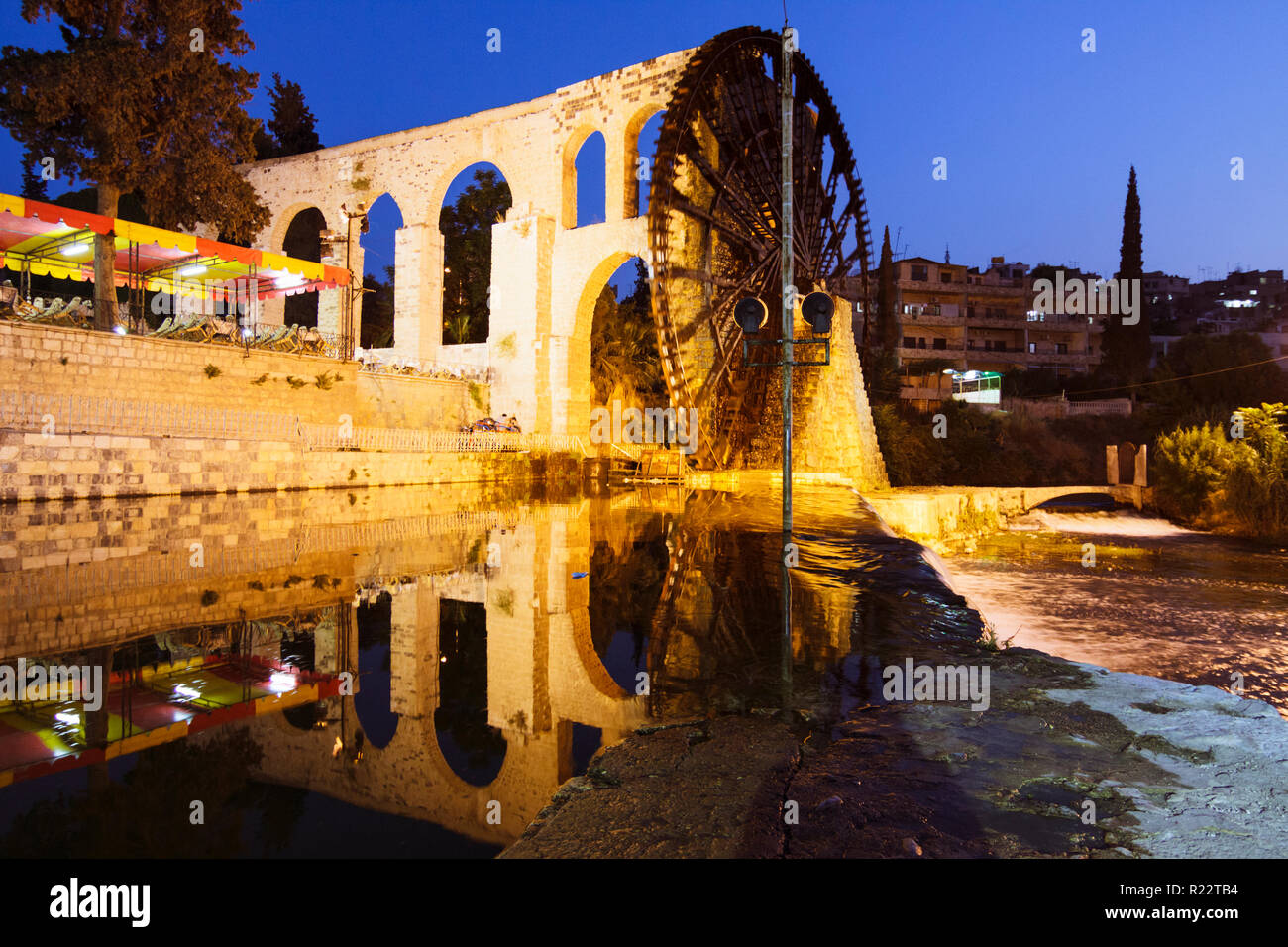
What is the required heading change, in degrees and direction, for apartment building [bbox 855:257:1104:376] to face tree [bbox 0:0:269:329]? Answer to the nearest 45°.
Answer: approximately 45° to its right

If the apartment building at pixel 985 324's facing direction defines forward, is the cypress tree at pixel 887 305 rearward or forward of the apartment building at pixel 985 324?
forward

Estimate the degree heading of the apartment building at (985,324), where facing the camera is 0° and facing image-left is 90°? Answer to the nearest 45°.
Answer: approximately 0°

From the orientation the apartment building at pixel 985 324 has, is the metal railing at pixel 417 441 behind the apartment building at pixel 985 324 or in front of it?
in front

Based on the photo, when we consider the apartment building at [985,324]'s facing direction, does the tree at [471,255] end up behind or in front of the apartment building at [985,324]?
in front
